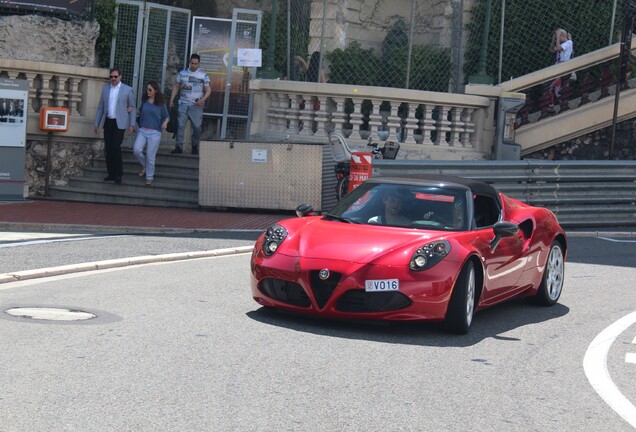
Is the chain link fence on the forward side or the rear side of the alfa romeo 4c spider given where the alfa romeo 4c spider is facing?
on the rear side

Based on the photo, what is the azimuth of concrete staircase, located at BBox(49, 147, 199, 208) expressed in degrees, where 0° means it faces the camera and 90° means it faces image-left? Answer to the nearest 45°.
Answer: approximately 0°

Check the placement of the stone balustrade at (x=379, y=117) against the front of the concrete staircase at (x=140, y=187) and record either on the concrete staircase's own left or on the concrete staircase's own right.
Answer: on the concrete staircase's own left

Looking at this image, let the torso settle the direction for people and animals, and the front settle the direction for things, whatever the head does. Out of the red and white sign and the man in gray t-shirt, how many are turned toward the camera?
2

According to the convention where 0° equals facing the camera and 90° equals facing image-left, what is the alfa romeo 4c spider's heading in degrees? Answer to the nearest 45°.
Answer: approximately 45°

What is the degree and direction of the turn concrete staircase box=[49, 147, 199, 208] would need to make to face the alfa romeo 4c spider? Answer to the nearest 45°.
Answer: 0° — it already faces it

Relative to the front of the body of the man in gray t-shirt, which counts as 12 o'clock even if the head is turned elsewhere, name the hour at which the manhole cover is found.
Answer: The manhole cover is roughly at 12 o'clock from the man in gray t-shirt.

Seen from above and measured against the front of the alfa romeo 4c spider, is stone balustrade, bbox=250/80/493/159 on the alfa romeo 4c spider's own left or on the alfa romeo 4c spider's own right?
on the alfa romeo 4c spider's own right

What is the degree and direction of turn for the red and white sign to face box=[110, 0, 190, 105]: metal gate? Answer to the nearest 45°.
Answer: approximately 135° to its right

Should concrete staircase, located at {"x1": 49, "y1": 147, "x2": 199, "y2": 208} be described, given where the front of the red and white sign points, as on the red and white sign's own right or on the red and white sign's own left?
on the red and white sign's own right

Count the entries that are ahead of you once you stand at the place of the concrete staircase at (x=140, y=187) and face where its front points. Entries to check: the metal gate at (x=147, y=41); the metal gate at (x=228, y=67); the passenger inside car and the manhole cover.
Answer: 2

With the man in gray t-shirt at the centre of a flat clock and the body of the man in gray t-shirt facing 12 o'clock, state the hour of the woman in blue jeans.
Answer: The woman in blue jeans is roughly at 1 o'clock from the man in gray t-shirt.
